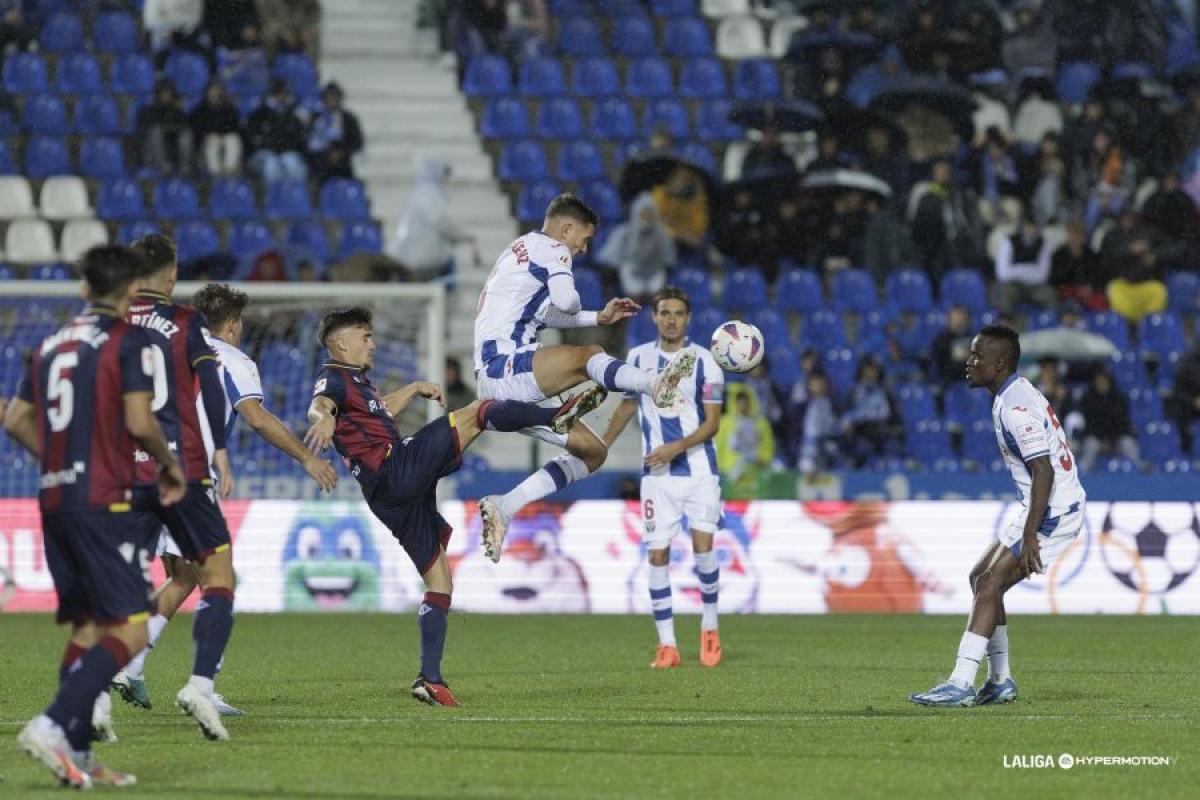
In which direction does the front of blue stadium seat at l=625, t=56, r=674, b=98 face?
toward the camera

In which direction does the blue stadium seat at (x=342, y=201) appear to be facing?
toward the camera

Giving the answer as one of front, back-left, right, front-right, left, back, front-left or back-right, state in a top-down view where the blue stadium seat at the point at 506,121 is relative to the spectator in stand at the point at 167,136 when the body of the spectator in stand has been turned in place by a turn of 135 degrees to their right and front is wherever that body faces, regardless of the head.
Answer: back-right

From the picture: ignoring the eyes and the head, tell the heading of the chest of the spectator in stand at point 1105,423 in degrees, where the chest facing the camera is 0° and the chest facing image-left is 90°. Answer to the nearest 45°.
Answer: approximately 0°

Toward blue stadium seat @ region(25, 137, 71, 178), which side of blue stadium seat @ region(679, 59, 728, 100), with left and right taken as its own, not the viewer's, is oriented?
right

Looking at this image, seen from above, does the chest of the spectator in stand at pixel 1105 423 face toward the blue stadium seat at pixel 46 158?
no

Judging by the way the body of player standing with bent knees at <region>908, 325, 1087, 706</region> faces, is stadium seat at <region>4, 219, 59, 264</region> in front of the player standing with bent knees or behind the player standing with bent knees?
in front

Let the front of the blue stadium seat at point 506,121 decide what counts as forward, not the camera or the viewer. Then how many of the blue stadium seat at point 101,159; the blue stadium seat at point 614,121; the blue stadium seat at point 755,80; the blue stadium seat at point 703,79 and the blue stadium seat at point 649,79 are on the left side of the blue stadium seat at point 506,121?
4

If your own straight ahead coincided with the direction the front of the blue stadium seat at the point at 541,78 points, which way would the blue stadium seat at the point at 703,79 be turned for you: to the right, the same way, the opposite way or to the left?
the same way

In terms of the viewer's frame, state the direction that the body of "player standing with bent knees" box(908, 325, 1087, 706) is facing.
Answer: to the viewer's left

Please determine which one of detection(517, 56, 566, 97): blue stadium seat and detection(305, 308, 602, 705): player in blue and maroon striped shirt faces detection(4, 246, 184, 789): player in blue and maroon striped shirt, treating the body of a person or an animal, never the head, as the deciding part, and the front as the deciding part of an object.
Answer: the blue stadium seat

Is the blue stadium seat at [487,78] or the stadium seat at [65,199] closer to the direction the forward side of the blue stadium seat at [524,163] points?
the stadium seat

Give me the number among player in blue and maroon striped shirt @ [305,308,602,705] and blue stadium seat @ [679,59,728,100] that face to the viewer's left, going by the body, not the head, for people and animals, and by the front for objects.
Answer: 0

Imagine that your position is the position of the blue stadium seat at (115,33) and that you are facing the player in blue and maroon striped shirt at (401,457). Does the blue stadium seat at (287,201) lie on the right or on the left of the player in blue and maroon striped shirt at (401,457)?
left

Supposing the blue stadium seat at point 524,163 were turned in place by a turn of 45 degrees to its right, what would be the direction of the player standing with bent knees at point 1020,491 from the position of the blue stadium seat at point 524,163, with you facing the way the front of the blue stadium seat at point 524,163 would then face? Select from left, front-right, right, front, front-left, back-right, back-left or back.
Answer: front-left

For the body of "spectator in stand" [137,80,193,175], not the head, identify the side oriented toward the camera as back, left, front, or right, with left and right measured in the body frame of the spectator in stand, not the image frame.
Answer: front

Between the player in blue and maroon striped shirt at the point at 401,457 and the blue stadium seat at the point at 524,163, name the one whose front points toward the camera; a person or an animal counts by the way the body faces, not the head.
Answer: the blue stadium seat

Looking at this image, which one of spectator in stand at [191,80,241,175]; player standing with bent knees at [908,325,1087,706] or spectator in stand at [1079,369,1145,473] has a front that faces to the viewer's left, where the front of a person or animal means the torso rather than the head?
the player standing with bent knees

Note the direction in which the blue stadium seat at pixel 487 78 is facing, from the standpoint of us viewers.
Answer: facing the viewer

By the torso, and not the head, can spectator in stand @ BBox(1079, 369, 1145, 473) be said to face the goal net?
no

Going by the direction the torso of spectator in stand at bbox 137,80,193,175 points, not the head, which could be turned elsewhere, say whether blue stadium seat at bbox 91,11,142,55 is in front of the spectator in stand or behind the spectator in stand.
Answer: behind

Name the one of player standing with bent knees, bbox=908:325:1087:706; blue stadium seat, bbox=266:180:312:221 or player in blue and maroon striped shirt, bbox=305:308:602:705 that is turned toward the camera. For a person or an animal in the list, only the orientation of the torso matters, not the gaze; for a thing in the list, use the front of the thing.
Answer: the blue stadium seat

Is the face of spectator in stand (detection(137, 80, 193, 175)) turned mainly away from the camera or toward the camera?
toward the camera

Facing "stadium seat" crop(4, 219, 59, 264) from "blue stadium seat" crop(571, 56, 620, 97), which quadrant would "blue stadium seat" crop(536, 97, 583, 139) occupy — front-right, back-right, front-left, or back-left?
front-left
